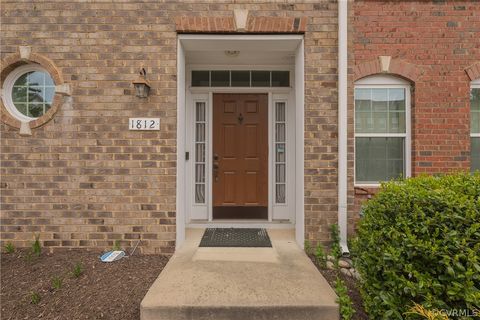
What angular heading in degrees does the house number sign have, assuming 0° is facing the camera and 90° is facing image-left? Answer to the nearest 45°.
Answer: approximately 0°

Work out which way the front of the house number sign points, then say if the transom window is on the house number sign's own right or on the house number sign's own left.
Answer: on the house number sign's own left

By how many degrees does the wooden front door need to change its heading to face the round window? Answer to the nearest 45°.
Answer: approximately 90° to its right

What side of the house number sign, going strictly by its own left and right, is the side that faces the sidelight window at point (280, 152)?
left

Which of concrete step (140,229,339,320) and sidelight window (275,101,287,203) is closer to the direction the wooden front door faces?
the concrete step

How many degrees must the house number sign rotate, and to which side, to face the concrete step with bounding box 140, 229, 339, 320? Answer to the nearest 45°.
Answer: approximately 45° to its left

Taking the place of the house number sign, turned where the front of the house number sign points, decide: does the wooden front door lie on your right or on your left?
on your left

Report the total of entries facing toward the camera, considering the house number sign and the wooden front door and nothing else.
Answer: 2
